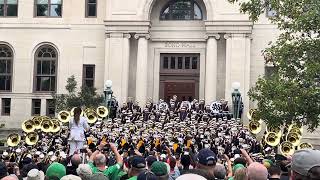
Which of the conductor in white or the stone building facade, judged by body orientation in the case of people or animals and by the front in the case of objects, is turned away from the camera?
the conductor in white

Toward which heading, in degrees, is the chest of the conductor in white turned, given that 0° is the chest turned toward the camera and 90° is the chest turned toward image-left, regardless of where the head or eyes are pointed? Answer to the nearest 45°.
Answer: approximately 180°

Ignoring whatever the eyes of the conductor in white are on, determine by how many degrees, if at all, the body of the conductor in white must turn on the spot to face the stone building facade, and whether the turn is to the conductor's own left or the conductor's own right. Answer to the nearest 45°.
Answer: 0° — they already face it

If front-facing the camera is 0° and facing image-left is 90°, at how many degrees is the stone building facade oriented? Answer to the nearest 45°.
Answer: approximately 0°

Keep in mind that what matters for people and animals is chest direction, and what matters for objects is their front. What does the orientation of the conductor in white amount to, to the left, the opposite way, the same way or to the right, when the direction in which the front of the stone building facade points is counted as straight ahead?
the opposite way

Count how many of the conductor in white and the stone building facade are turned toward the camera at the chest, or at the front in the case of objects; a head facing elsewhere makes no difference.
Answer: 1

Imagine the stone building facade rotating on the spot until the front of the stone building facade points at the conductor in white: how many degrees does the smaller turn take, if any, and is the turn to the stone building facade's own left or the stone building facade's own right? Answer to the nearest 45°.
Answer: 0° — it already faces them
